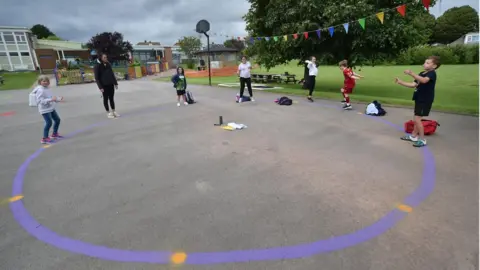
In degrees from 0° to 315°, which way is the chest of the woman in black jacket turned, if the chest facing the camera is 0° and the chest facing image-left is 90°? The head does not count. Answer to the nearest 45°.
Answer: approximately 315°

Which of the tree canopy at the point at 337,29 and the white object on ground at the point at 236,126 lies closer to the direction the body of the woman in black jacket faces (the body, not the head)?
the white object on ground

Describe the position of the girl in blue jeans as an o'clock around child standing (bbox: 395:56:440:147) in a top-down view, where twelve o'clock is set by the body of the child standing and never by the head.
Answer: The girl in blue jeans is roughly at 11 o'clock from the child standing.

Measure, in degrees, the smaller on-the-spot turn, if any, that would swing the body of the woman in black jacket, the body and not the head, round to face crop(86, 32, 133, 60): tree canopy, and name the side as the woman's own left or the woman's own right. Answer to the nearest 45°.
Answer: approximately 135° to the woman's own left

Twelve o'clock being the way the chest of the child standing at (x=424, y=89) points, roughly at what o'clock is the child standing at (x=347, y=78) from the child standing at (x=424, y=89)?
the child standing at (x=347, y=78) is roughly at 2 o'clock from the child standing at (x=424, y=89).

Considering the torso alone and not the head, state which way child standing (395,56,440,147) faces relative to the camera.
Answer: to the viewer's left

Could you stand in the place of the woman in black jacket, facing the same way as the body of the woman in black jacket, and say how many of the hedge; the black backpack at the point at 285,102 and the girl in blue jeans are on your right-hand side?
1

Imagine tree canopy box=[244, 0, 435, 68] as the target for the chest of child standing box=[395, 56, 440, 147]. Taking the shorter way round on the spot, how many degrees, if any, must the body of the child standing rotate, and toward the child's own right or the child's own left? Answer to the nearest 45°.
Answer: approximately 45° to the child's own right

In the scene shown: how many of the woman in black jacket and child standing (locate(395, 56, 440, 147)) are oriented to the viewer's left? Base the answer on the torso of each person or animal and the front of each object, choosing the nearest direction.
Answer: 1

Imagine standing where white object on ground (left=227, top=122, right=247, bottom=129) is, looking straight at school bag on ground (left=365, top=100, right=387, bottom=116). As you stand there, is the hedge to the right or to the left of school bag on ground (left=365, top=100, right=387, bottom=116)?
left

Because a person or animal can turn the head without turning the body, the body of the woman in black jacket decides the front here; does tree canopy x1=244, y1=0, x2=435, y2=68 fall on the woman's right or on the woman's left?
on the woman's left

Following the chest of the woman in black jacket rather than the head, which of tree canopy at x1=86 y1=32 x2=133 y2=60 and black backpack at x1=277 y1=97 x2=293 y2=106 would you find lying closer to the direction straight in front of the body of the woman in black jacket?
the black backpack
